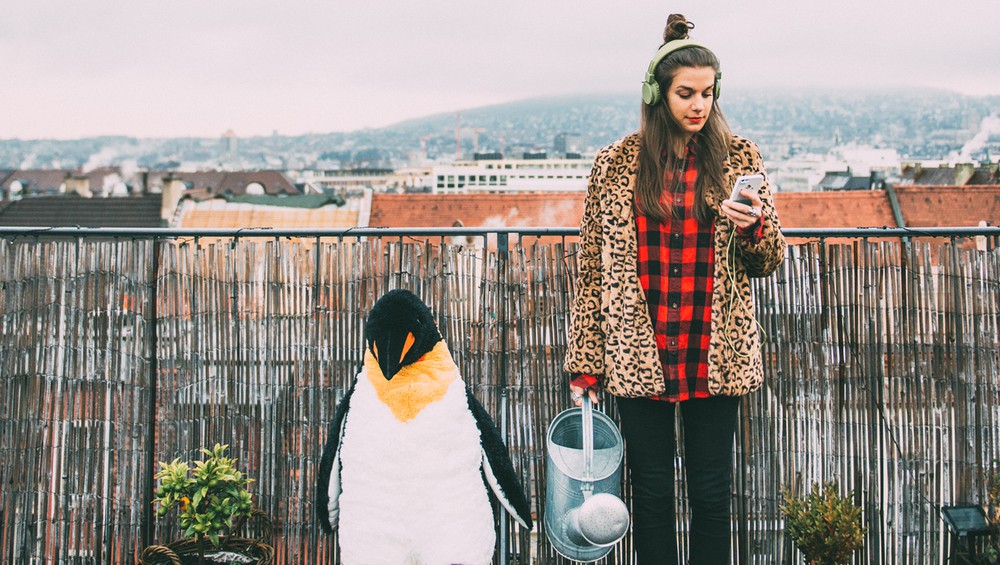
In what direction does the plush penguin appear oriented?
toward the camera

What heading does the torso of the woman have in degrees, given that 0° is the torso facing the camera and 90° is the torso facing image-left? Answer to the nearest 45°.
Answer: approximately 0°

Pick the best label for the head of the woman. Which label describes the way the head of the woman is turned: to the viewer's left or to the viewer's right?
to the viewer's right

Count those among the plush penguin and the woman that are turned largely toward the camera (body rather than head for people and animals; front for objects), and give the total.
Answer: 2

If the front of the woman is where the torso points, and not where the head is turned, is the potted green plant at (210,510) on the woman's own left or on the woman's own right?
on the woman's own right
